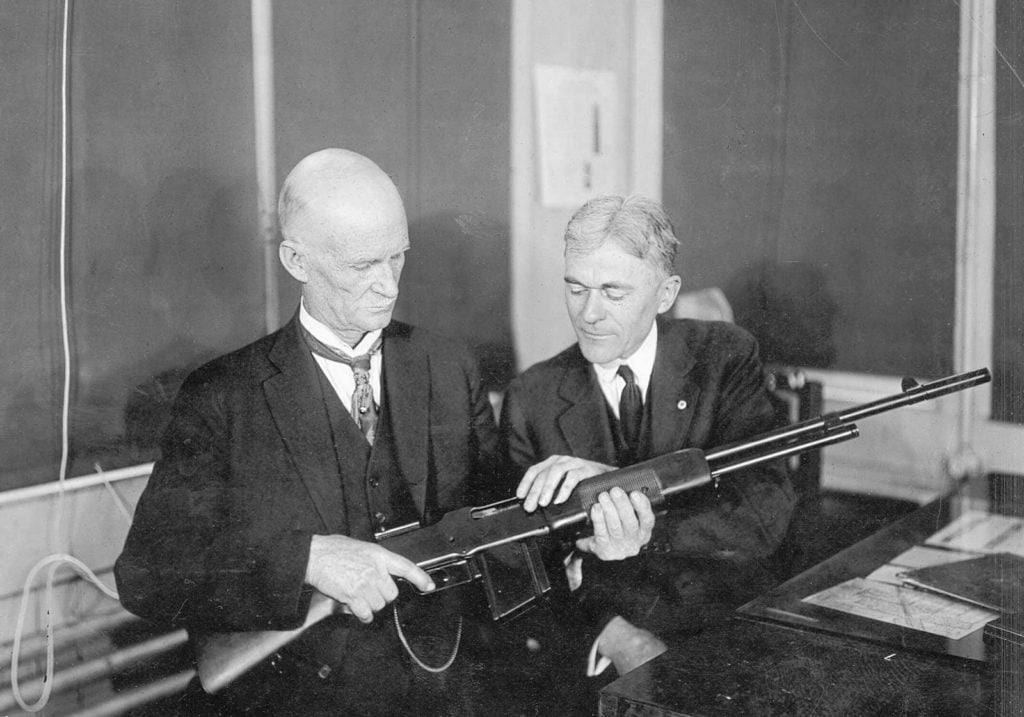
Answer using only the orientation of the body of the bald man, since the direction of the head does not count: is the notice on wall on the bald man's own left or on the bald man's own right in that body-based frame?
on the bald man's own left

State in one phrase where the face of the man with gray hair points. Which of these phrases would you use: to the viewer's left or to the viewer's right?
to the viewer's left

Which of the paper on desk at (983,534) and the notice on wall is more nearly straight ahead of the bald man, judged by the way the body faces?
the paper on desk

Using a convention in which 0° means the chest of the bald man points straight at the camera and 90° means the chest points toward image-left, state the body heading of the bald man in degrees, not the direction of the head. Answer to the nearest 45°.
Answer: approximately 315°
